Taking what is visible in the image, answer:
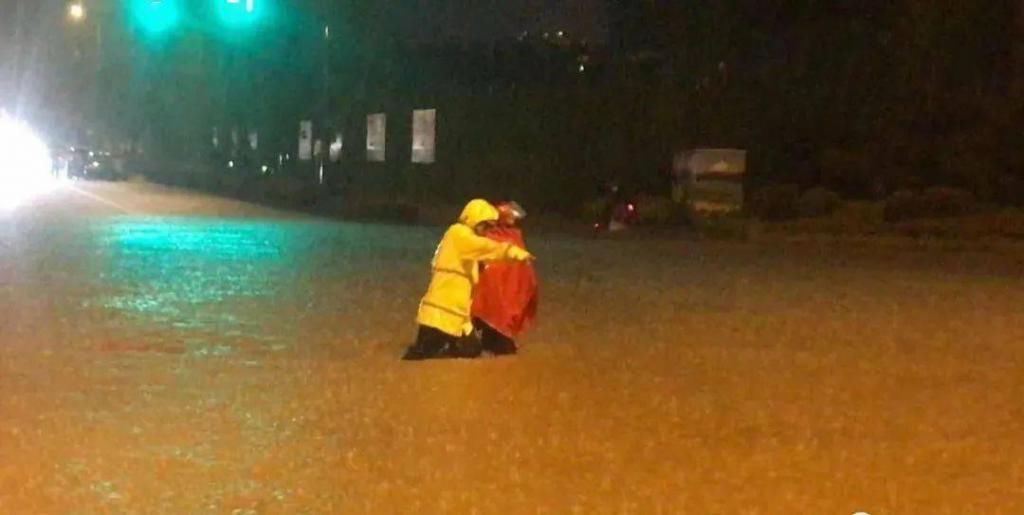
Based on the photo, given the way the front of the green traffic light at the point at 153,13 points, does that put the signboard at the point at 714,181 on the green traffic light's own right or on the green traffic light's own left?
on the green traffic light's own left

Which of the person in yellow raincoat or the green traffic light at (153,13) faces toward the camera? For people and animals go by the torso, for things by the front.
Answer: the green traffic light

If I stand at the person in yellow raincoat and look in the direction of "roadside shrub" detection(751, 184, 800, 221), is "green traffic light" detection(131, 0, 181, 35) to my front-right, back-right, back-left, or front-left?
front-left

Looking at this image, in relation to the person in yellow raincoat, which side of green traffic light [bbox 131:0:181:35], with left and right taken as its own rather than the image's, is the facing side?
front

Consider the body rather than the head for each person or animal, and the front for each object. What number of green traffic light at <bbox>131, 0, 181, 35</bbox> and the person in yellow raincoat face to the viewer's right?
1

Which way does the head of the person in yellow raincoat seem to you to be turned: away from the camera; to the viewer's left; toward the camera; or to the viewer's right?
to the viewer's right

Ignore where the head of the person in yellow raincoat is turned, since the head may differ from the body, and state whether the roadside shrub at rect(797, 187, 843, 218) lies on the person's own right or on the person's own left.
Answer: on the person's own left

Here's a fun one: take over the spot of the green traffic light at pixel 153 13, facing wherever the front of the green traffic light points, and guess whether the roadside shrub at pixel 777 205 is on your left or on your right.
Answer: on your left

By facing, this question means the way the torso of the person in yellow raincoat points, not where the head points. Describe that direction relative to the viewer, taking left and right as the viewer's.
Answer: facing to the right of the viewer

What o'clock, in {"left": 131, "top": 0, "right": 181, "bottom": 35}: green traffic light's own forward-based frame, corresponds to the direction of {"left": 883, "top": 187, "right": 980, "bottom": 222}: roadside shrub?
The roadside shrub is roughly at 10 o'clock from the green traffic light.

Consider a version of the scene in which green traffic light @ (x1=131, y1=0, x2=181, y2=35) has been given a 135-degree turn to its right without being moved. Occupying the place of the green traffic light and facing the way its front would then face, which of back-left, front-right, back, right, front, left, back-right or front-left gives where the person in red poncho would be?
back-left

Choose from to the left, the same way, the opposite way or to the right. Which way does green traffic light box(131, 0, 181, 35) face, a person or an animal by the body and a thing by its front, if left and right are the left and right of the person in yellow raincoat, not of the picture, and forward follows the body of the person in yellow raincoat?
to the right
